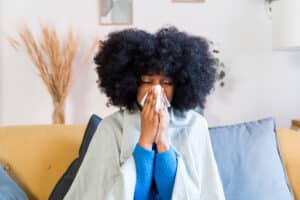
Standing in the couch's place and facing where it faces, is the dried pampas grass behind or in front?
behind

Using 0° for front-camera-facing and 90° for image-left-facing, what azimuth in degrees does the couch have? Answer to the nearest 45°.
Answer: approximately 0°

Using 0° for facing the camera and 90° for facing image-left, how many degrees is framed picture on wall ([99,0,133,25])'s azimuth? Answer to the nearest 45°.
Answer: approximately 0°

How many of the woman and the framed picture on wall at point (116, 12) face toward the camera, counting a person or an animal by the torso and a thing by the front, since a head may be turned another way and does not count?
2

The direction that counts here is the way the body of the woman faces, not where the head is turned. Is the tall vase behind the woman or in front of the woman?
behind
